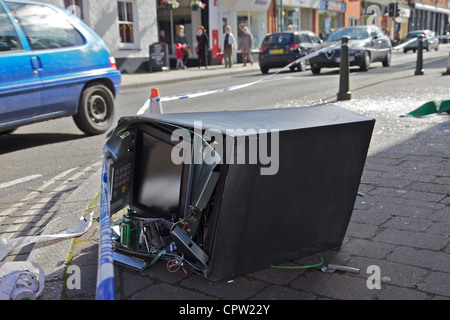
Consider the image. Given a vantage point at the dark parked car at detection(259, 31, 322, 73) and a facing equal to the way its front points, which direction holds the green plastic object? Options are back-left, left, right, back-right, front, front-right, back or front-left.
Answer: back-right

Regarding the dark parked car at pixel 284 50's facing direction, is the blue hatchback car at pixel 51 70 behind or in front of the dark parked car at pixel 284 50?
behind

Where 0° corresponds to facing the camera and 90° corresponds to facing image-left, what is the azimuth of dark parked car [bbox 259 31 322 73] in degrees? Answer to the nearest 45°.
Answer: approximately 225°

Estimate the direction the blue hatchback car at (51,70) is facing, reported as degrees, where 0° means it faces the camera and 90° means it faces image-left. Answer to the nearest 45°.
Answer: approximately 45°

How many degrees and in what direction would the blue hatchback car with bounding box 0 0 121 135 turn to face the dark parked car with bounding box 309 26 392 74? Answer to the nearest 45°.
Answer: approximately 180°

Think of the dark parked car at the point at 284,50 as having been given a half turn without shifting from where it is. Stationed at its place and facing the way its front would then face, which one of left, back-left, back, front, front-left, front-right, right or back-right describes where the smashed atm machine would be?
front-left

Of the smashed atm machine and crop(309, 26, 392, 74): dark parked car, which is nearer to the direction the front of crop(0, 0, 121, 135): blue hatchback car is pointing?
the smashed atm machine

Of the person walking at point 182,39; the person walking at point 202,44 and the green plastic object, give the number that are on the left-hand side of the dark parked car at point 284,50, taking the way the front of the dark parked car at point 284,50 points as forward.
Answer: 2

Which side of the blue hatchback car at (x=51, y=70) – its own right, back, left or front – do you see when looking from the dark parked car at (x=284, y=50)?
back
